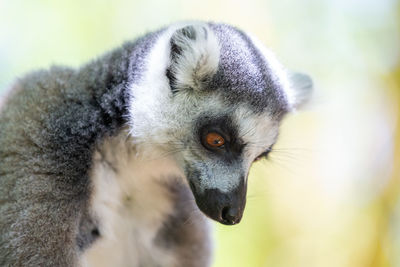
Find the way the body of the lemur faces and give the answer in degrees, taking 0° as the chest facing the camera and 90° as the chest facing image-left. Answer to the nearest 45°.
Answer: approximately 315°
